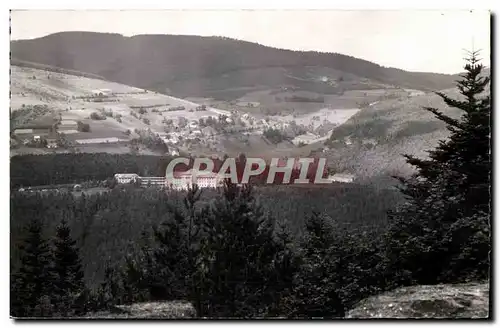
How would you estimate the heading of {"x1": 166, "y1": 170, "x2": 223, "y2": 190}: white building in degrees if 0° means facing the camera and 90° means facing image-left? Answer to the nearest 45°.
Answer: approximately 0°
